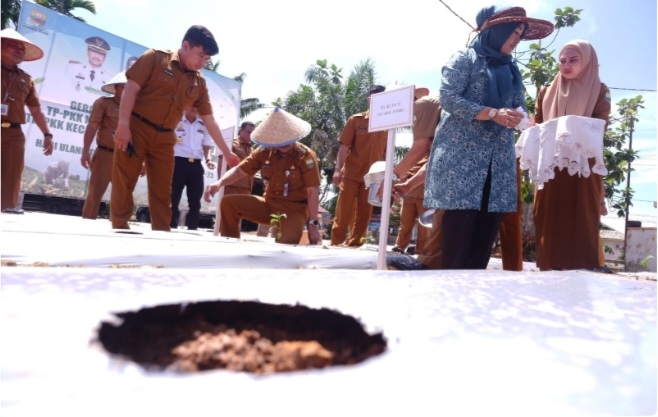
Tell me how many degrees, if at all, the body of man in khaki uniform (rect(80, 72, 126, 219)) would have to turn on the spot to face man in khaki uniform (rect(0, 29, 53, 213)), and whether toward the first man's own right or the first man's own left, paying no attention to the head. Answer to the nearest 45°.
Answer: approximately 90° to the first man's own right

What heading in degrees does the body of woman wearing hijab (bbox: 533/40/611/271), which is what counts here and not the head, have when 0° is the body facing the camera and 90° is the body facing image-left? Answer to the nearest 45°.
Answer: approximately 0°

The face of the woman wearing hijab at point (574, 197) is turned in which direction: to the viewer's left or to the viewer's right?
to the viewer's left

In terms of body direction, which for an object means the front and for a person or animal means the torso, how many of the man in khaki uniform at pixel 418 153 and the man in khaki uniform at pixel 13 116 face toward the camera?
1

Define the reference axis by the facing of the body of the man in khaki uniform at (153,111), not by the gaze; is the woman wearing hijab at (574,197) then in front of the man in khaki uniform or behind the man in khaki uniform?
in front

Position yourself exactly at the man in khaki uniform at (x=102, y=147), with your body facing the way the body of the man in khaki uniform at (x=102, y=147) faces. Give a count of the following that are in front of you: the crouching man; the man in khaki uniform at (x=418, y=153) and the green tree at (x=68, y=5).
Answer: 2

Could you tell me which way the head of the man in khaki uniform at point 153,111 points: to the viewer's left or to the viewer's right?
to the viewer's right

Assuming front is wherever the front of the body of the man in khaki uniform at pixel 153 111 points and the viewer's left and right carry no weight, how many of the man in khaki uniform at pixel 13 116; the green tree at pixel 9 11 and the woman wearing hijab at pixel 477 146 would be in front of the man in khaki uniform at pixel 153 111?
1

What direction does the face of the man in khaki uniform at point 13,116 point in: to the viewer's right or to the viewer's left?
to the viewer's right

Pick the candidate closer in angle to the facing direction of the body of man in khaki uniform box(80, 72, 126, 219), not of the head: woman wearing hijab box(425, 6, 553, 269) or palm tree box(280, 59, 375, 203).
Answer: the woman wearing hijab

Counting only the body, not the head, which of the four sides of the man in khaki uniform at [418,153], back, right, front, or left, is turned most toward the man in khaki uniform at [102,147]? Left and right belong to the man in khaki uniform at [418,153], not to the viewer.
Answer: front

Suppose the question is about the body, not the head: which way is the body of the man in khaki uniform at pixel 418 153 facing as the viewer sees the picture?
to the viewer's left
